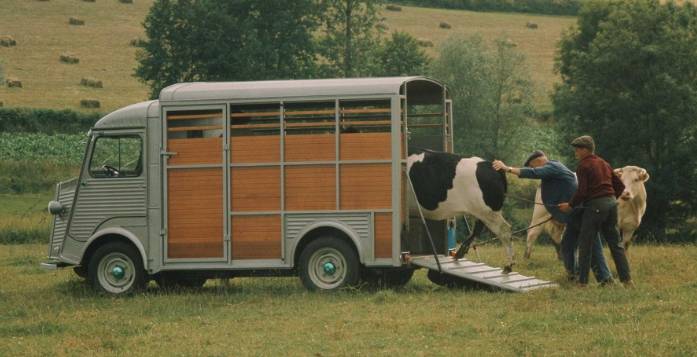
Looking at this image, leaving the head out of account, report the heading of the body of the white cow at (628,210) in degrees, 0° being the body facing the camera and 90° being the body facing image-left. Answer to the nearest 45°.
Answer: approximately 270°

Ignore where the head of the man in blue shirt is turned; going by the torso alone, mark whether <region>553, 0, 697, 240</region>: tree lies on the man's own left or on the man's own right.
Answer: on the man's own right

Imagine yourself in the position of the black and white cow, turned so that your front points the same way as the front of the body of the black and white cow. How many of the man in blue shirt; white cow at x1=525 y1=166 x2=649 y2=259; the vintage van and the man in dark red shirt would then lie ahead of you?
1

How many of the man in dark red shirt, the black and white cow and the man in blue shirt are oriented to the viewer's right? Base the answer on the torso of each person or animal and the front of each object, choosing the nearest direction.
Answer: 0

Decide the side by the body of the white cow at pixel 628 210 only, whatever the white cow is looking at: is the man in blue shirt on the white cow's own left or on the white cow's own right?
on the white cow's own right

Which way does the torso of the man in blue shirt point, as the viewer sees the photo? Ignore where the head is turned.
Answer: to the viewer's left

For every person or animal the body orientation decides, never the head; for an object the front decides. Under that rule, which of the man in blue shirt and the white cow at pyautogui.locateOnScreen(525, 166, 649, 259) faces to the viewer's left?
the man in blue shirt

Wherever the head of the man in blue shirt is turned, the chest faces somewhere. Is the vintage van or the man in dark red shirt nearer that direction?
the vintage van

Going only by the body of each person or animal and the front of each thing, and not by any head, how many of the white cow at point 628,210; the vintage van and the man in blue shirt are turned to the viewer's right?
1

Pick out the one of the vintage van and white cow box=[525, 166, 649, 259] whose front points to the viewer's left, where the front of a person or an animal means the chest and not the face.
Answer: the vintage van

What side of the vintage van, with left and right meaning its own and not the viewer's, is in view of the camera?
left

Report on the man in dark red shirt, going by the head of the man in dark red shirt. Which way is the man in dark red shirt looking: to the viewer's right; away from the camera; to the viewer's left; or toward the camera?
to the viewer's left

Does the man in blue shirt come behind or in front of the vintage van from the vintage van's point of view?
behind

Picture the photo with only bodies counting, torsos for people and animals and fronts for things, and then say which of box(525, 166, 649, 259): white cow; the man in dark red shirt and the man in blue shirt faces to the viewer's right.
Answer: the white cow

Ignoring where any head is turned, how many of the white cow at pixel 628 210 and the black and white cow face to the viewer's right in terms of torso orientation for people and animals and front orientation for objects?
1

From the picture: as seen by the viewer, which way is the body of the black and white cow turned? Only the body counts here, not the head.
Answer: to the viewer's left

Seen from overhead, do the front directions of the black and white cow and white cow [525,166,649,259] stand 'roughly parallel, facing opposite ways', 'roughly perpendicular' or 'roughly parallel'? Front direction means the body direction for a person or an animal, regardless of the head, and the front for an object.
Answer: roughly parallel, facing opposite ways
